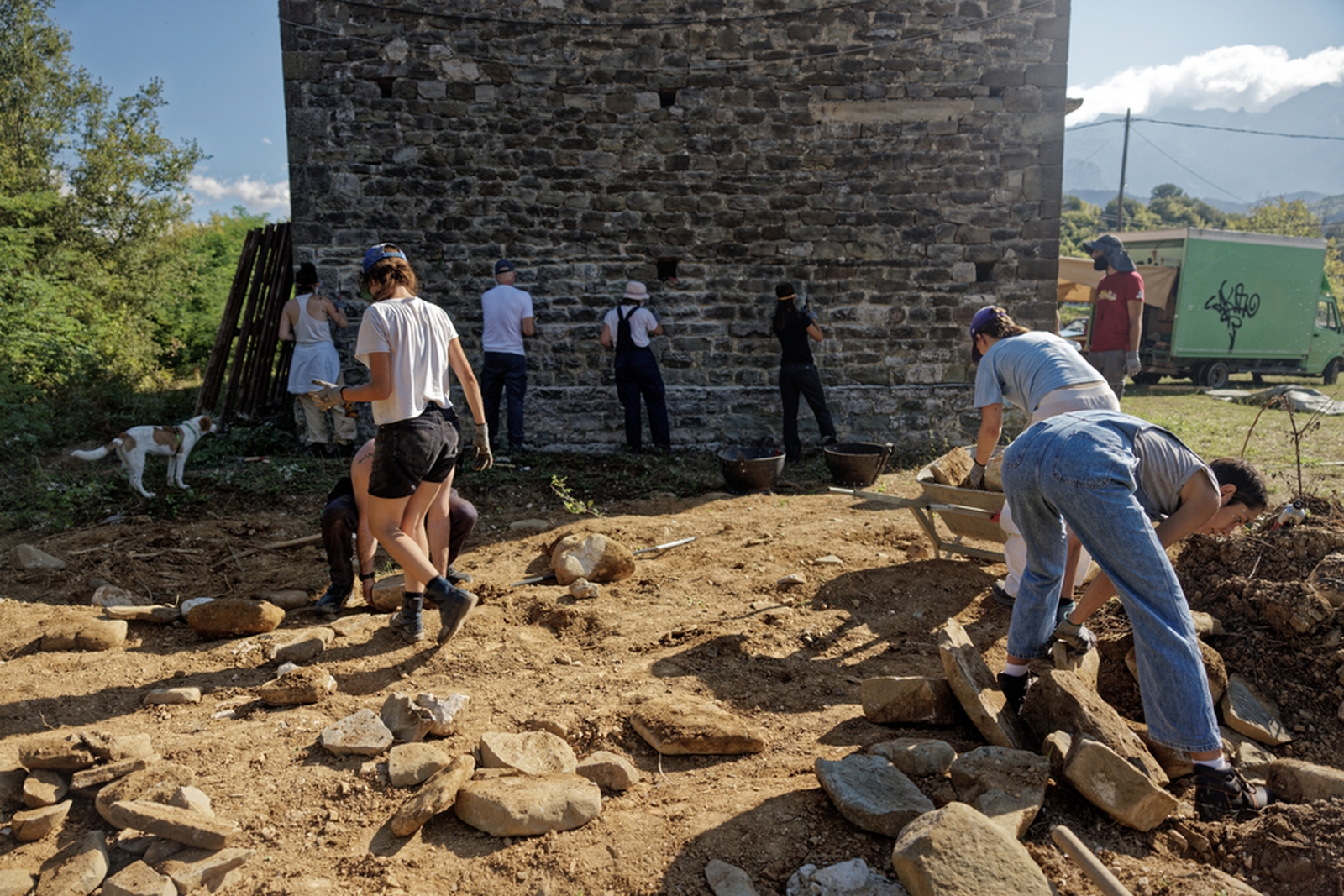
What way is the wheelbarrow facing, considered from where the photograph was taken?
facing to the right of the viewer

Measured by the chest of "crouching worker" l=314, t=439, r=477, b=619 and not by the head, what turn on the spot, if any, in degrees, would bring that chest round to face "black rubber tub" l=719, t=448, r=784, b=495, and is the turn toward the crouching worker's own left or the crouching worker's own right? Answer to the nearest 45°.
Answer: approximately 135° to the crouching worker's own left

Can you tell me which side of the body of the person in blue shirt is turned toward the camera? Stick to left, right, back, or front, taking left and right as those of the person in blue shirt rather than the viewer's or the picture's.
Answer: left

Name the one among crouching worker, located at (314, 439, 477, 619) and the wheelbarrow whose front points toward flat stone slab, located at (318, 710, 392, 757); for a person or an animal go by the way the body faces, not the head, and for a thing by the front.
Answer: the crouching worker

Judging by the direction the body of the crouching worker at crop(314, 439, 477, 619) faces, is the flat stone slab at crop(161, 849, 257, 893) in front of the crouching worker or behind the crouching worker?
in front

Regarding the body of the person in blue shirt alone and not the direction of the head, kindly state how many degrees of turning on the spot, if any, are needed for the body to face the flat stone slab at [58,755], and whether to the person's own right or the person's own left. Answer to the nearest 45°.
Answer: approximately 45° to the person's own left

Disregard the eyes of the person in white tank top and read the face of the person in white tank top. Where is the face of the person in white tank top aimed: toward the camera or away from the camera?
away from the camera

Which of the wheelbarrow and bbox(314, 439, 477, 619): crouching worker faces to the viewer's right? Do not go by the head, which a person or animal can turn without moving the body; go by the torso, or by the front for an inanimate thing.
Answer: the wheelbarrow

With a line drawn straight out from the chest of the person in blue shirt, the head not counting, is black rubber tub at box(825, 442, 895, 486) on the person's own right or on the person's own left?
on the person's own right

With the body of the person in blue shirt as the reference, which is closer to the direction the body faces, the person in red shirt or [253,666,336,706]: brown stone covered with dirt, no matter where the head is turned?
the brown stone covered with dirt

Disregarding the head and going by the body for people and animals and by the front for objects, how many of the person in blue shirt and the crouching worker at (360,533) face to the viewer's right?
0

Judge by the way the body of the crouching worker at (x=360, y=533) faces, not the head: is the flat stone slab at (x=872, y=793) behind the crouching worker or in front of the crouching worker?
in front

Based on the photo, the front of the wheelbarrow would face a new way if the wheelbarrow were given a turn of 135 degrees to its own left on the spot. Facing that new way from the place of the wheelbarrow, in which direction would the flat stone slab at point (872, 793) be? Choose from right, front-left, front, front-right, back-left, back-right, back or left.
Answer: back-left
